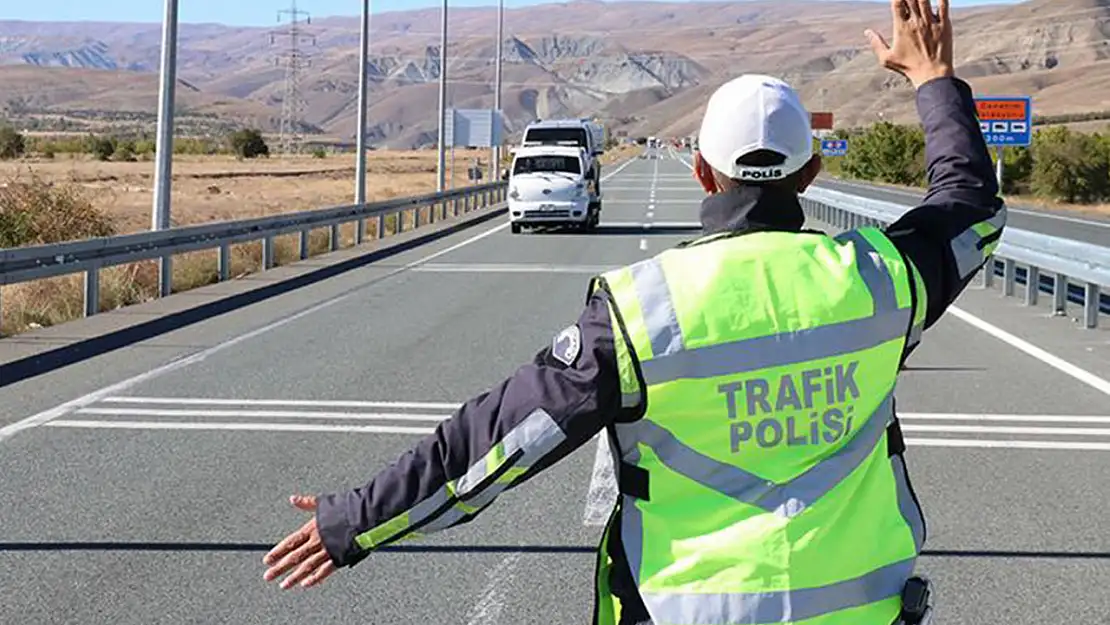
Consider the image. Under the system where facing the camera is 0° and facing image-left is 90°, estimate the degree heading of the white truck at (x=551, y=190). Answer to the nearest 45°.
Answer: approximately 0°

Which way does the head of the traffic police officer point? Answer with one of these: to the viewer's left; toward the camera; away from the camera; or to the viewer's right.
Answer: away from the camera

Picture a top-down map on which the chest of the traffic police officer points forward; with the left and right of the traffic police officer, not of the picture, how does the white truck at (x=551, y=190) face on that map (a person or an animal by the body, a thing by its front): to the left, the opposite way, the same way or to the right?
the opposite way

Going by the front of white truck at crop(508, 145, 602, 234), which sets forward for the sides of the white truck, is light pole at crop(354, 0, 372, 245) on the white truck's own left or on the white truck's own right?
on the white truck's own right

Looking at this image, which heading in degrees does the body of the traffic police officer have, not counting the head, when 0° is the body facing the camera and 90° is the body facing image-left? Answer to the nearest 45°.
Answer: approximately 180°

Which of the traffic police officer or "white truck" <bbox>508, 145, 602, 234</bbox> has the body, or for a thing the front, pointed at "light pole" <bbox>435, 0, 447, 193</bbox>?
the traffic police officer

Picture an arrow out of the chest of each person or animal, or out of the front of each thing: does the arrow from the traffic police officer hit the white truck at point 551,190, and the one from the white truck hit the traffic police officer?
yes

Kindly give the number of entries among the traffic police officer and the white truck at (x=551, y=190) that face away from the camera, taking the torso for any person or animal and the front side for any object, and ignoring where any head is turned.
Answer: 1
